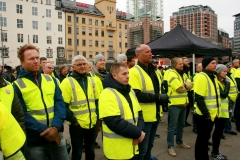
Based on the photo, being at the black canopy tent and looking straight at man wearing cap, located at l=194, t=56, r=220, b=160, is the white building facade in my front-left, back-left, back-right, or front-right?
back-right

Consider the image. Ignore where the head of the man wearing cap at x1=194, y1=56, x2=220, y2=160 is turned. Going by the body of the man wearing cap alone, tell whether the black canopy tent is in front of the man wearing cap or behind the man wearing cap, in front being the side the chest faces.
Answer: behind
